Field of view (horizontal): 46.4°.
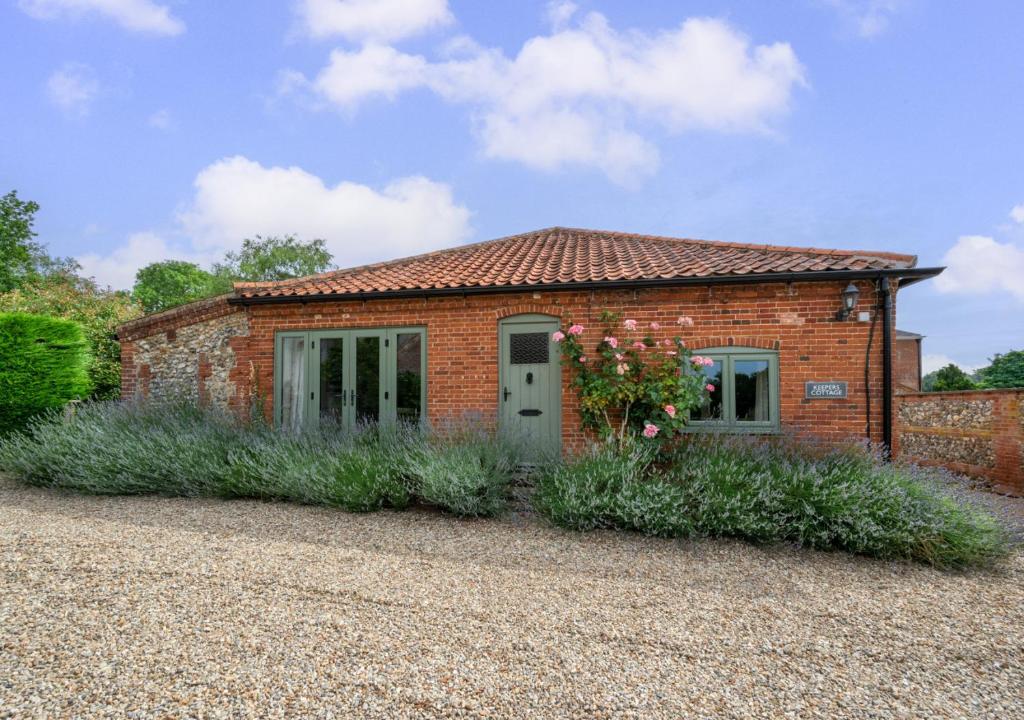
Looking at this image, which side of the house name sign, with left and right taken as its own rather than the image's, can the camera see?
front

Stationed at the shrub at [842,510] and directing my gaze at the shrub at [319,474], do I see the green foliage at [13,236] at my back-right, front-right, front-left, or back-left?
front-right

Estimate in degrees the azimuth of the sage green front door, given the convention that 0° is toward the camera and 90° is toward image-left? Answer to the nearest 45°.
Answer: approximately 0°

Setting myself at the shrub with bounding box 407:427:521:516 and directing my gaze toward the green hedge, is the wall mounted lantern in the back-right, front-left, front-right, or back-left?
back-right

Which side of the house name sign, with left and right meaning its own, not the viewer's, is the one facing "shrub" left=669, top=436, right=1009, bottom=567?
front

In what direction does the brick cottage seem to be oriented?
toward the camera

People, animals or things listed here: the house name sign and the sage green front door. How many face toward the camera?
2

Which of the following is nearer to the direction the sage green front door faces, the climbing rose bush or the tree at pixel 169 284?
the climbing rose bush

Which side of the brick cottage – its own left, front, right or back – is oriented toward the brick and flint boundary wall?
left

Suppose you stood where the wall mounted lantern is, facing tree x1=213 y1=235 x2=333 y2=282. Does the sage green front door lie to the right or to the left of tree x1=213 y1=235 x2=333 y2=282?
left
